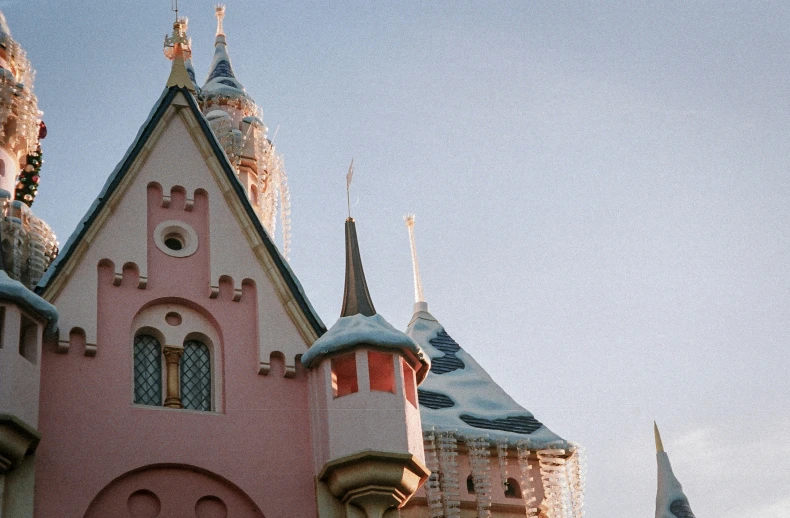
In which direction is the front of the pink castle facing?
toward the camera
